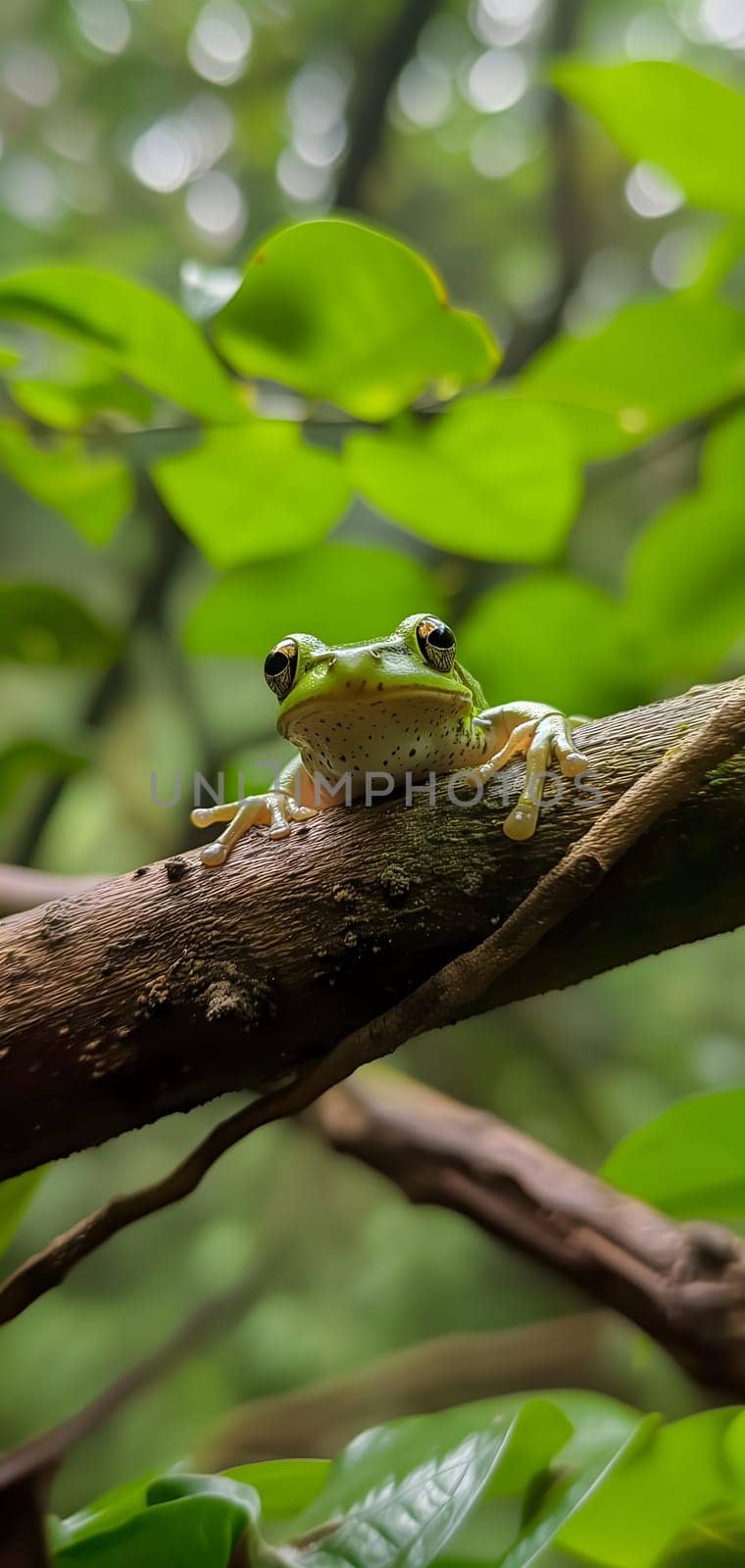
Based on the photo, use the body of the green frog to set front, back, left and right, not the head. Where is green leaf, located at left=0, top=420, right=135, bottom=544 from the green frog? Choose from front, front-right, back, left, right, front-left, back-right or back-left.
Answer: back-right

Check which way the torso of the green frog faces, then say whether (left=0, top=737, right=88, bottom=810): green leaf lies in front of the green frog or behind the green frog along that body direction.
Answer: behind

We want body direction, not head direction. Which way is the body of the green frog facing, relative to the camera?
toward the camera

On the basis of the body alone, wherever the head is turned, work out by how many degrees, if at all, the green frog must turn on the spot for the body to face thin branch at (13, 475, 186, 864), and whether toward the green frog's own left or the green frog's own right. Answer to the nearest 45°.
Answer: approximately 180°
